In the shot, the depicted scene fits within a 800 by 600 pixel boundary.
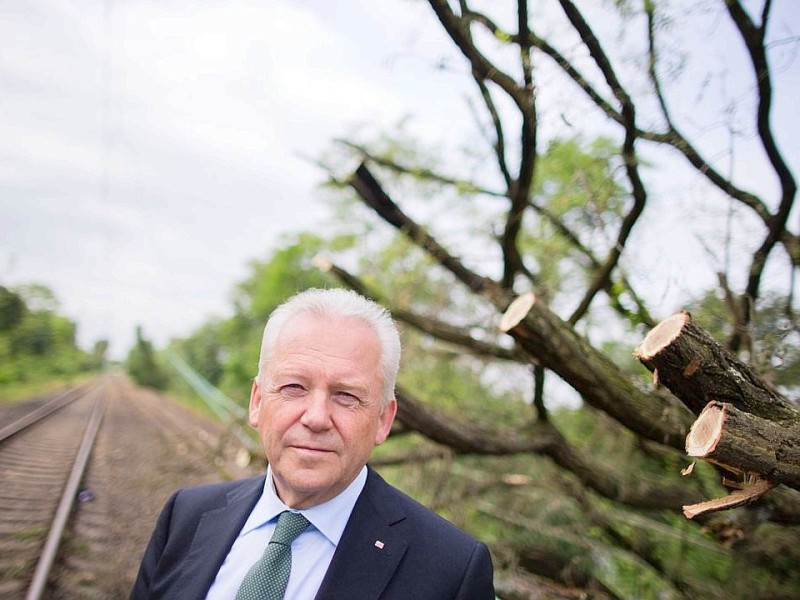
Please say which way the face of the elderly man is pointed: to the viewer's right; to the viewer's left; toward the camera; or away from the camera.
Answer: toward the camera

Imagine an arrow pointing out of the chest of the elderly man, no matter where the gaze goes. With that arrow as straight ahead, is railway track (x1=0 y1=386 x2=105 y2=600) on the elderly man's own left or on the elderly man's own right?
on the elderly man's own right

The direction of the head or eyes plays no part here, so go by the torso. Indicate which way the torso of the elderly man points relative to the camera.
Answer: toward the camera
